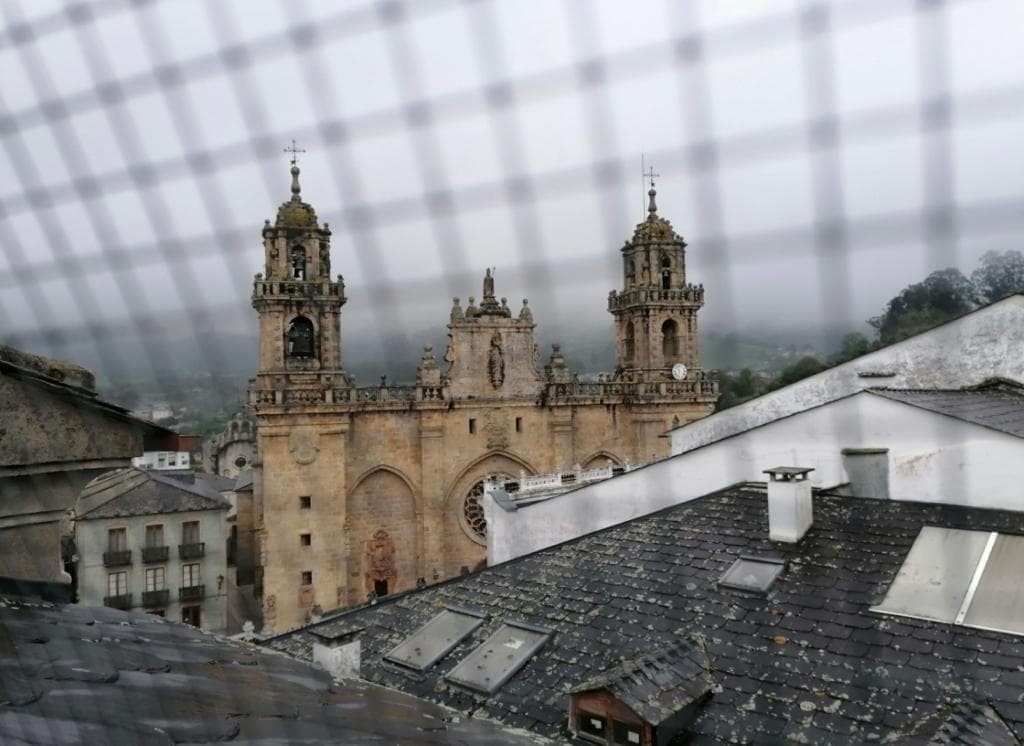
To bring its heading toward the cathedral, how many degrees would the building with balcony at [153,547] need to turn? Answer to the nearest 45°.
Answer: approximately 90° to its left

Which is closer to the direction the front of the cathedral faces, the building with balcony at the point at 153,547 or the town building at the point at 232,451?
the building with balcony

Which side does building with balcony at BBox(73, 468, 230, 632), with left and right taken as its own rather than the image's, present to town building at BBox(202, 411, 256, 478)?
back

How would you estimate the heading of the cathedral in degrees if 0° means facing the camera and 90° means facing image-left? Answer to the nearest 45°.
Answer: approximately 0°

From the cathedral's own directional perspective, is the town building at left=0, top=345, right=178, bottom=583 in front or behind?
in front
